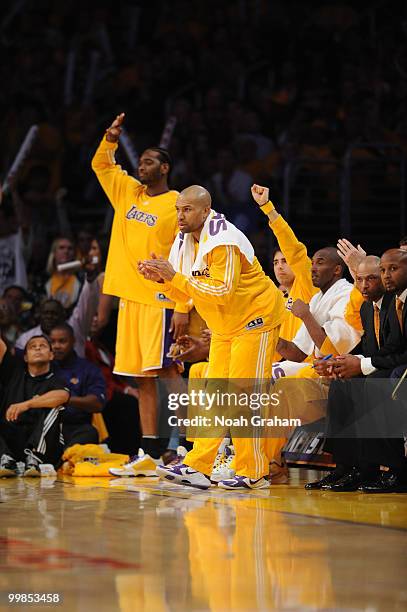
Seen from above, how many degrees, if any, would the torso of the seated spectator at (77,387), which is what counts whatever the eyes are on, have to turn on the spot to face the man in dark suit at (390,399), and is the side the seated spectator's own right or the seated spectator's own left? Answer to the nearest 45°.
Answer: approximately 90° to the seated spectator's own left

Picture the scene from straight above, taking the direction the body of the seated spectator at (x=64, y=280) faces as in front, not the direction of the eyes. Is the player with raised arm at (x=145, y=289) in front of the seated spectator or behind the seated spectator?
in front

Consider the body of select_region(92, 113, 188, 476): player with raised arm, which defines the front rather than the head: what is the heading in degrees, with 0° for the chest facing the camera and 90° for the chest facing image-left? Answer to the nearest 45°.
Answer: approximately 45°

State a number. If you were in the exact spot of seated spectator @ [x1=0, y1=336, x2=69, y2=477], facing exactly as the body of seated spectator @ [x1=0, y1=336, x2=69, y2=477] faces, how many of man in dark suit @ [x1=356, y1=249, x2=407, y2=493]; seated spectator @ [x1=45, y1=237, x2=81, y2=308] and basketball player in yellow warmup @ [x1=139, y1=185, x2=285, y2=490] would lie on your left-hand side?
2

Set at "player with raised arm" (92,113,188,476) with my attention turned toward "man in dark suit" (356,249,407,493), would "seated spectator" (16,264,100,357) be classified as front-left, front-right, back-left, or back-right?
back-left

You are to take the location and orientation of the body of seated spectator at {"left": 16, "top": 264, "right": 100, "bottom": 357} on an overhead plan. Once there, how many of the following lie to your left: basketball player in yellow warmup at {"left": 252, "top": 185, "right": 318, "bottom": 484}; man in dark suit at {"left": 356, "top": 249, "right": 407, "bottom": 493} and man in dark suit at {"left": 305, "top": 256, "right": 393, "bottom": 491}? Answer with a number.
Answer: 3

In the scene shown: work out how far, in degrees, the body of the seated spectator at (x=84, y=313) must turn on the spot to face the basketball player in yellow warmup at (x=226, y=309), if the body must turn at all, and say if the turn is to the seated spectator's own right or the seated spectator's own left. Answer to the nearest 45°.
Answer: approximately 45° to the seated spectator's own left

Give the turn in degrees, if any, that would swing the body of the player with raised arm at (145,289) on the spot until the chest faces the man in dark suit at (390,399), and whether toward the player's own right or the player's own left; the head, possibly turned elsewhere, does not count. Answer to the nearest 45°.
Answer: approximately 90° to the player's own left

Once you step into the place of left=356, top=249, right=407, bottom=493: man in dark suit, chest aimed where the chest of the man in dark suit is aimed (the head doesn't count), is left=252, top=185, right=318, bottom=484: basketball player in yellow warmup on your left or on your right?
on your right

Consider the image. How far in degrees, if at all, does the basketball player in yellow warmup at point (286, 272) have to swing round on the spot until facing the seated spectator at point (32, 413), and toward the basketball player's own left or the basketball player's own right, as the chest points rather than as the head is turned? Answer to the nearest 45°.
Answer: approximately 45° to the basketball player's own right

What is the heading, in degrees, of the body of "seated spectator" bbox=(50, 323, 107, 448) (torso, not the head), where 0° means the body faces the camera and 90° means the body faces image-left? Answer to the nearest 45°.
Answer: approximately 45°

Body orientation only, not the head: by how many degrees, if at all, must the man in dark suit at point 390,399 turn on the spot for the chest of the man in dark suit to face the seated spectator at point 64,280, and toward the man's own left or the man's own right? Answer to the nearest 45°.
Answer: approximately 90° to the man's own right
